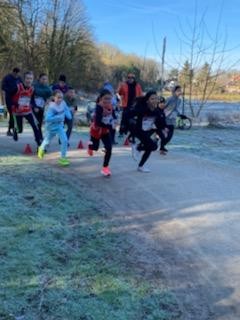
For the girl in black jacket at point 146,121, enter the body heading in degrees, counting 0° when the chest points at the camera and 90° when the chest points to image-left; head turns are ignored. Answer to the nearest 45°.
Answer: approximately 315°

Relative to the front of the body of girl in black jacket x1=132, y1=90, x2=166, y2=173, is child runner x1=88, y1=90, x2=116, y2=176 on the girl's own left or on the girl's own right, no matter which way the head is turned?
on the girl's own right

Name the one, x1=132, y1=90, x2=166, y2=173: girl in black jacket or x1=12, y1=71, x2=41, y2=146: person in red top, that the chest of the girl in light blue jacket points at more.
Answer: the girl in black jacket

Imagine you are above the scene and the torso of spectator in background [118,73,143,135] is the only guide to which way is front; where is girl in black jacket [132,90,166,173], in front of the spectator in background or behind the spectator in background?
in front

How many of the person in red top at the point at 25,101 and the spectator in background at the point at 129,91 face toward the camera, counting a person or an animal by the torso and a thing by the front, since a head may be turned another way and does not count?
2
